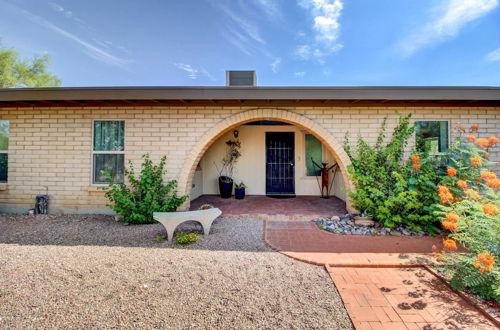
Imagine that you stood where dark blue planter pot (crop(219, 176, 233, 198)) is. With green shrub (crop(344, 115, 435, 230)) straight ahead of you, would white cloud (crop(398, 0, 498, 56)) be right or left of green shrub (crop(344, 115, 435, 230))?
left

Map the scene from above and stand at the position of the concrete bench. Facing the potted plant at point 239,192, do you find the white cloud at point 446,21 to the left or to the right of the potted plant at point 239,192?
right

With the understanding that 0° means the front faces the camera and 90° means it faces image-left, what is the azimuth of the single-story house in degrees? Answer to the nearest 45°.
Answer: approximately 0°

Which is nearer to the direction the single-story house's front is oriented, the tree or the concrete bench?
the concrete bench

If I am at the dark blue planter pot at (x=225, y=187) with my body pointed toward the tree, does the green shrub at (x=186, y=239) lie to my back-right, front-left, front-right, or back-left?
back-left

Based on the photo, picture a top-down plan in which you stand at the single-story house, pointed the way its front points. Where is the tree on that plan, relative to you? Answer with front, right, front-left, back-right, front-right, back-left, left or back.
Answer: back-right

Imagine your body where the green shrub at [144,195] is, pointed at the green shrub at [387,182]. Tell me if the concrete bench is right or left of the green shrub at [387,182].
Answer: right

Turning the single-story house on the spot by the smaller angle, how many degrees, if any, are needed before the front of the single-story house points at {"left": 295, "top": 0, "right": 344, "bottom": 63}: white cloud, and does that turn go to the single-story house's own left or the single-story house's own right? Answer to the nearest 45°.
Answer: approximately 135° to the single-story house's own left

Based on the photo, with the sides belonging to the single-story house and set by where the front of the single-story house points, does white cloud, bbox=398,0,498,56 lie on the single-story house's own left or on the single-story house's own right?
on the single-story house's own left

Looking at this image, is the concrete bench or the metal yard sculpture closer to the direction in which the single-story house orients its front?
the concrete bench
